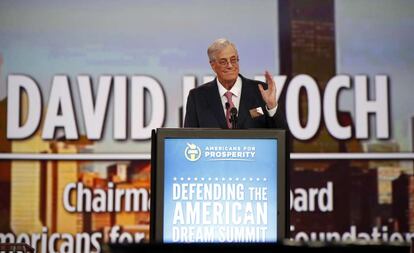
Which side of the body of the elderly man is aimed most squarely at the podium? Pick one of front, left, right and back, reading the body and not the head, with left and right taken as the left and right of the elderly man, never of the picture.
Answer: front

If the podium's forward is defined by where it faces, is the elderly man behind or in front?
behind

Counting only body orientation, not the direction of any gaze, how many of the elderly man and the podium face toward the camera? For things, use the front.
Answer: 2

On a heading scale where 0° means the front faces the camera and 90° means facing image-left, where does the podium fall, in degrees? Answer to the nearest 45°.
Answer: approximately 0°
